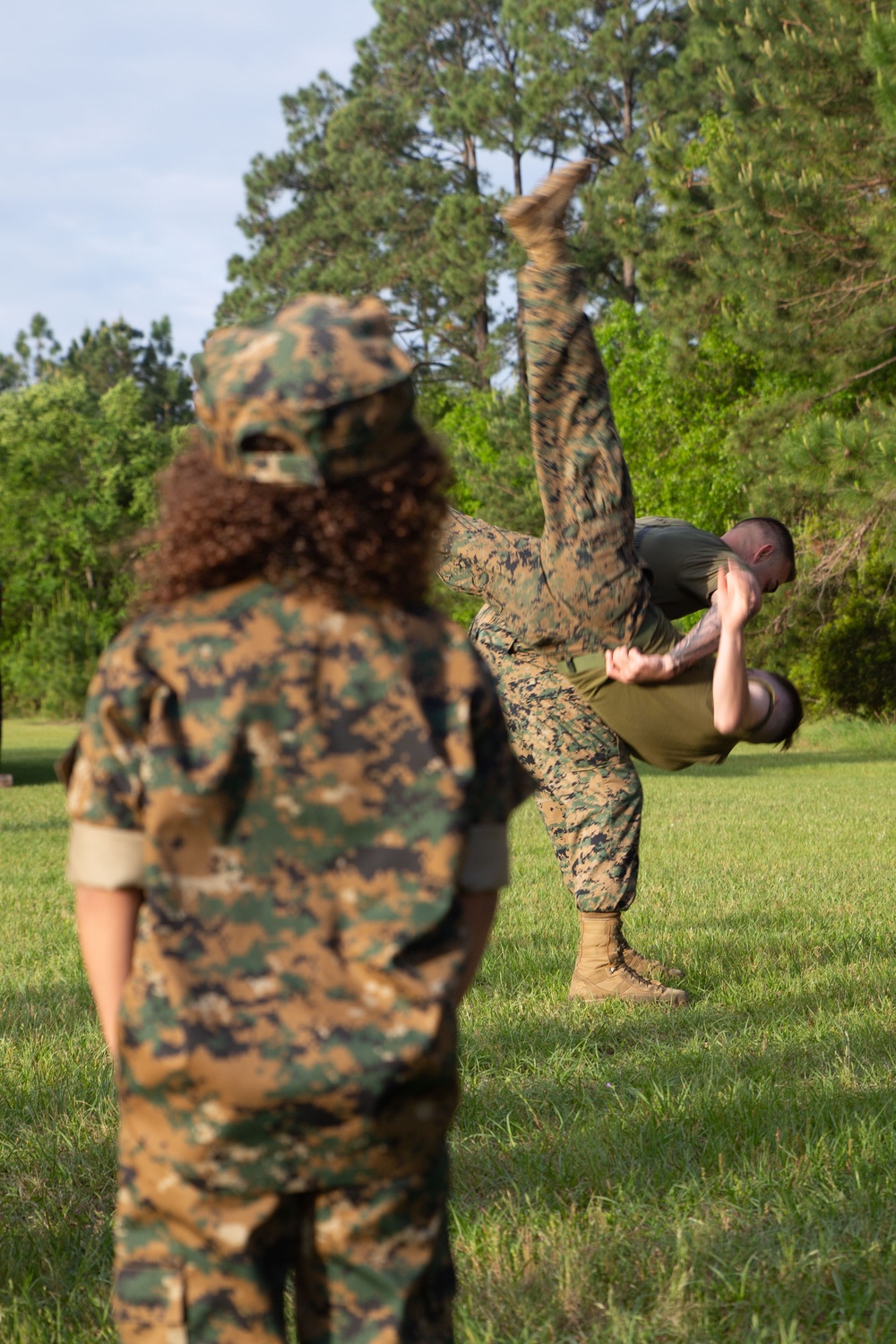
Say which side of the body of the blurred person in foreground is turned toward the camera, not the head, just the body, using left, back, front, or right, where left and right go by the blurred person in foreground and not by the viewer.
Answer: back

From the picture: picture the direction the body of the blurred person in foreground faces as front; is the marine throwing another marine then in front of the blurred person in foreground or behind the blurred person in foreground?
in front

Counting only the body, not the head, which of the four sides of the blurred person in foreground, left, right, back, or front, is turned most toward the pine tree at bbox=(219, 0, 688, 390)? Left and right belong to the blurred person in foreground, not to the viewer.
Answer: front
